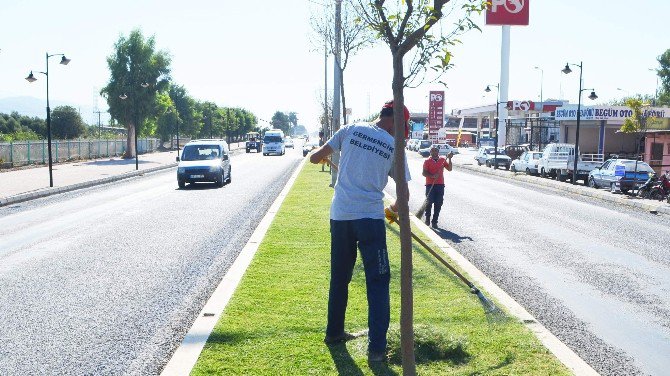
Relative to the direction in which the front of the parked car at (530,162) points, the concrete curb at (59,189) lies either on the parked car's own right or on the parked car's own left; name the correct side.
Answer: on the parked car's own left

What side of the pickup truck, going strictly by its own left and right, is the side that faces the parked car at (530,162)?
front

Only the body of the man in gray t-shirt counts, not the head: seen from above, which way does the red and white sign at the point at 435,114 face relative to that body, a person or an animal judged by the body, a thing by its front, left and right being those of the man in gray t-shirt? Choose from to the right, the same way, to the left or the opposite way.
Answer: the opposite way

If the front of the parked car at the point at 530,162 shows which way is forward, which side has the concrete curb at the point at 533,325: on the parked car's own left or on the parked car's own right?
on the parked car's own left

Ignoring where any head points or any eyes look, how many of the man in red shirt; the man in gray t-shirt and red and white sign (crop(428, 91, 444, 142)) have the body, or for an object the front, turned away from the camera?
1

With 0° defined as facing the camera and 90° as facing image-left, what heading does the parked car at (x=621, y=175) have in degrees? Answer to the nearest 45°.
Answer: approximately 135°

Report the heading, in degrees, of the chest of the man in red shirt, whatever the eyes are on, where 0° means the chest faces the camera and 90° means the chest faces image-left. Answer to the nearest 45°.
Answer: approximately 0°

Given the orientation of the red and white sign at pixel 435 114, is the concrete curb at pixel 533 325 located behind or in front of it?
in front

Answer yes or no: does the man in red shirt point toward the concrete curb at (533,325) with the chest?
yes

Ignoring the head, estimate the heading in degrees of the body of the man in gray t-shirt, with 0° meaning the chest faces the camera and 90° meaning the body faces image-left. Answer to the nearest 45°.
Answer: approximately 180°

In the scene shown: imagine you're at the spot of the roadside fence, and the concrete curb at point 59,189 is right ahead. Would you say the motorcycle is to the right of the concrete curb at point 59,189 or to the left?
left

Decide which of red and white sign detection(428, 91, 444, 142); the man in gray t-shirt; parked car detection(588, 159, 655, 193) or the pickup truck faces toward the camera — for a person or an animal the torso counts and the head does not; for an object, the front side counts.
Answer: the red and white sign
